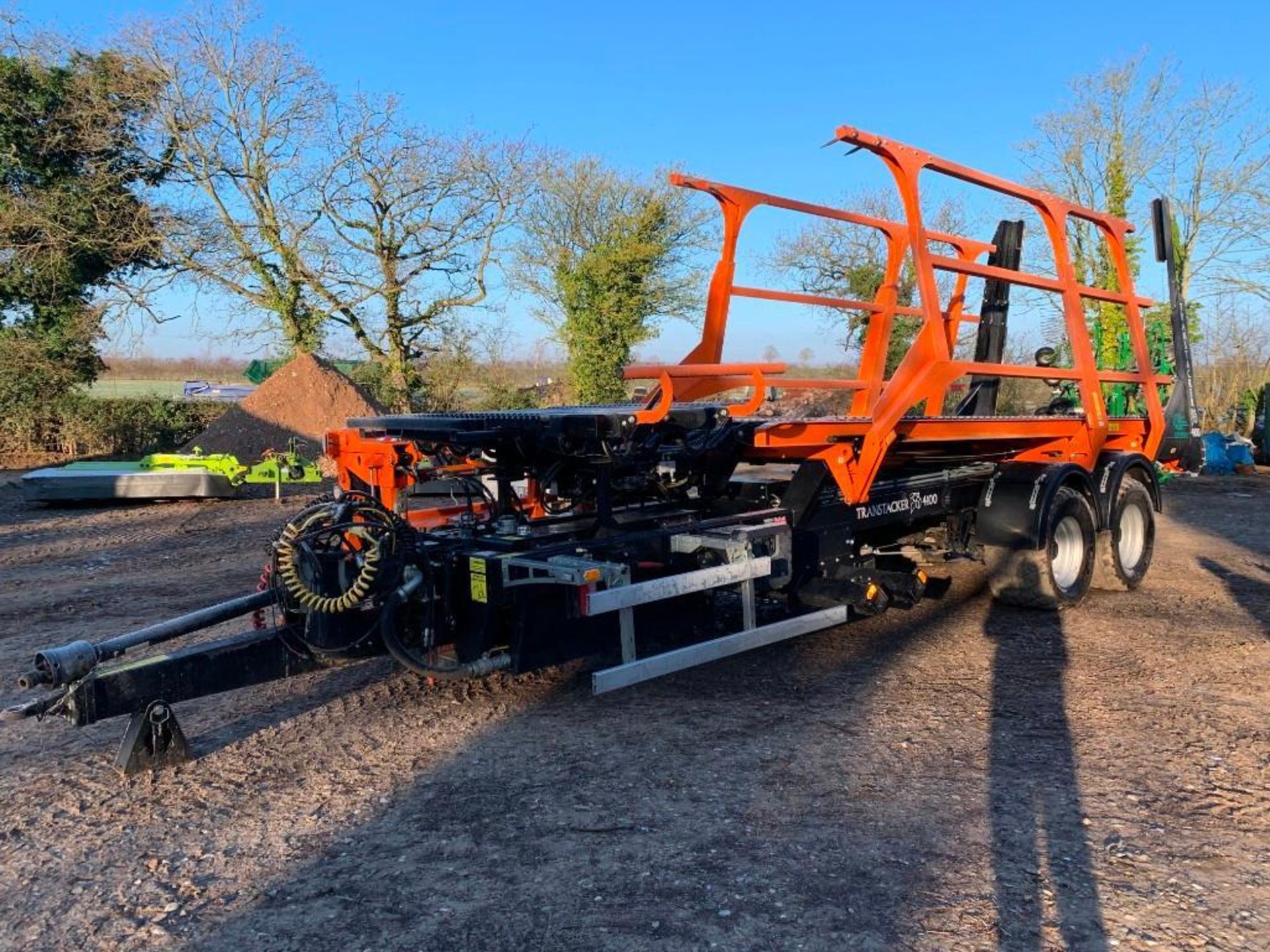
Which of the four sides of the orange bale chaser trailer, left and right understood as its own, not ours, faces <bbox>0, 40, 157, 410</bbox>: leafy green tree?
right

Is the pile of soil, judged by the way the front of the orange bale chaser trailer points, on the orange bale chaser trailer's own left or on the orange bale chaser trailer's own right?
on the orange bale chaser trailer's own right

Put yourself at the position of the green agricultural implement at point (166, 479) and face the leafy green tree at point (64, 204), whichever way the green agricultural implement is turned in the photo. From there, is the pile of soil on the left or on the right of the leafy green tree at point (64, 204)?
right

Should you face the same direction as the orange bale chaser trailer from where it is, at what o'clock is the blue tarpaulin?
The blue tarpaulin is roughly at 6 o'clock from the orange bale chaser trailer.

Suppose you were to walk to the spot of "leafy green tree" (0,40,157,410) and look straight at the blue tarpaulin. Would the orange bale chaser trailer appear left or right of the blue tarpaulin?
right

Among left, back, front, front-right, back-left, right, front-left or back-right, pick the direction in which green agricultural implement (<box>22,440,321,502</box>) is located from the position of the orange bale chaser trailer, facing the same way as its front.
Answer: right

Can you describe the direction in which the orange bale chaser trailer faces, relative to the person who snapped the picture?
facing the viewer and to the left of the viewer
